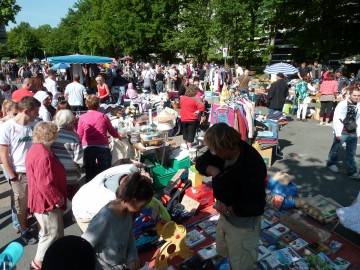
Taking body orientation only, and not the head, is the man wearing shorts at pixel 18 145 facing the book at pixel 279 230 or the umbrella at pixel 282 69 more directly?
the book

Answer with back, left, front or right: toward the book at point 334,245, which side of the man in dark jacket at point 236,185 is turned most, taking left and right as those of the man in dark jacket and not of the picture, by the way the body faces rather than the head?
back

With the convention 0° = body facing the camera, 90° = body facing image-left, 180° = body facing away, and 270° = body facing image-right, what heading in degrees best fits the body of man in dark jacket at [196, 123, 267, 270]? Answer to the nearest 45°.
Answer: approximately 45°

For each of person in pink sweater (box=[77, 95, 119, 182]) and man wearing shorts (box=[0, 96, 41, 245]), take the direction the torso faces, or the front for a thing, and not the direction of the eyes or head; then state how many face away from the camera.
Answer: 1

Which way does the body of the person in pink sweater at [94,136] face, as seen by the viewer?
away from the camera

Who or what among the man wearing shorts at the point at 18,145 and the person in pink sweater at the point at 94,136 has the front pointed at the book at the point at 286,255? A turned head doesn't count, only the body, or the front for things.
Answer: the man wearing shorts

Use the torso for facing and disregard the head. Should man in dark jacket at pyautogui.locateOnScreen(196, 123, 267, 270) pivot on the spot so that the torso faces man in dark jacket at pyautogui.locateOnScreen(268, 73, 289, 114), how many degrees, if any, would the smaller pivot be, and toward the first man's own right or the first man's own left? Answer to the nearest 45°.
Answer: approximately 135° to the first man's own right

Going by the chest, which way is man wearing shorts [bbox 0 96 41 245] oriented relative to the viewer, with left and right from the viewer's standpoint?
facing the viewer and to the right of the viewer

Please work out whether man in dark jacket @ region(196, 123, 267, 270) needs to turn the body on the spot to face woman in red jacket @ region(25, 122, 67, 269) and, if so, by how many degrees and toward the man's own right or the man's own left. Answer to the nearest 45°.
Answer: approximately 45° to the man's own right

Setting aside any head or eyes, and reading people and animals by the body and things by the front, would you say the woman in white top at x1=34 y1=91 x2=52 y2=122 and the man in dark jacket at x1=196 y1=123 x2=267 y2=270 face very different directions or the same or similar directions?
very different directions

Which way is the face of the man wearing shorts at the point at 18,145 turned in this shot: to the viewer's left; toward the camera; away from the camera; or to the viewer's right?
to the viewer's right
